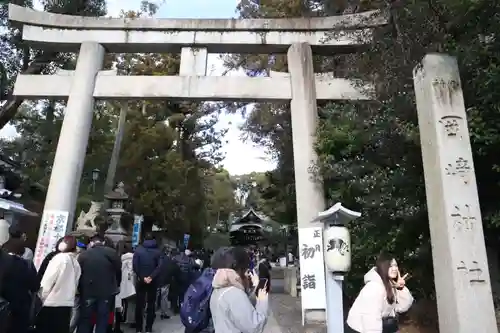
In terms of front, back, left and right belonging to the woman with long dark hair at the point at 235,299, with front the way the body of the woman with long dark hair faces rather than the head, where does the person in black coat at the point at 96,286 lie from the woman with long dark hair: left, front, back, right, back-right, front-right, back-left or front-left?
left

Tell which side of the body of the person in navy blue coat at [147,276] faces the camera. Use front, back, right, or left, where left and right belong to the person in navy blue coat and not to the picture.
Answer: back

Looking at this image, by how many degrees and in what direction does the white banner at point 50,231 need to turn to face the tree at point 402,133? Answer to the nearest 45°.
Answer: approximately 45° to its left

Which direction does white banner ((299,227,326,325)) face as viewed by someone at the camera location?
facing the viewer

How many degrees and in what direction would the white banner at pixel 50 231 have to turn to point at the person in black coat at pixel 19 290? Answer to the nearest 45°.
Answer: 0° — it already faces them

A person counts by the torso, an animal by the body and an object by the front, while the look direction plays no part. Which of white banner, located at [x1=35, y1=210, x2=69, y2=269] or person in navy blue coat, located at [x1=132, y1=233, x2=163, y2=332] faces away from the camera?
the person in navy blue coat

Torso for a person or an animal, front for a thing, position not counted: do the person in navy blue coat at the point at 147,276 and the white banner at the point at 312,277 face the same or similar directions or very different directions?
very different directions

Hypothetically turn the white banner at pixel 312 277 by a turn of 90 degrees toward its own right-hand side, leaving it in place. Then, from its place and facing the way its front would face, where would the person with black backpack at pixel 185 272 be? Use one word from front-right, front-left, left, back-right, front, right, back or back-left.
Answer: front

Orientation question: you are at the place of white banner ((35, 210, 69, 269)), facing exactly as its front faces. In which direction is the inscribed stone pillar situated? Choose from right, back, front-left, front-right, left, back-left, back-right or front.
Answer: front-left

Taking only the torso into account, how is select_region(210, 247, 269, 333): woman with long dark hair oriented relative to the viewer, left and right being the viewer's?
facing away from the viewer and to the right of the viewer

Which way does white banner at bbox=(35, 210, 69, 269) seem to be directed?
toward the camera

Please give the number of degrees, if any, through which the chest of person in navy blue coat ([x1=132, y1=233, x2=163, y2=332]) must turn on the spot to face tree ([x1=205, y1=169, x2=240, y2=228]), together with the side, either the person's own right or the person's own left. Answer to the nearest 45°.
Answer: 0° — they already face it

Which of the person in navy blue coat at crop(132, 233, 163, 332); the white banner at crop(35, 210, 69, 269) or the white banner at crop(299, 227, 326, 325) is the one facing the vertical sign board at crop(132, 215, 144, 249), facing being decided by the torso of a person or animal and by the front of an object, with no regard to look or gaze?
the person in navy blue coat

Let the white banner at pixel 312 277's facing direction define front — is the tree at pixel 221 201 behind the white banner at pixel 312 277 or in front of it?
behind
